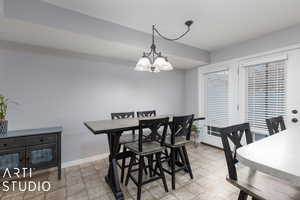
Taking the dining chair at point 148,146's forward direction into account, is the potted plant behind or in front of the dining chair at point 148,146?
in front

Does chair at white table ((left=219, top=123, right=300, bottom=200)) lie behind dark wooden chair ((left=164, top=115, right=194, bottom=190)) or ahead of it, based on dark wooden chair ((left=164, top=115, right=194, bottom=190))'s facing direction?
behind

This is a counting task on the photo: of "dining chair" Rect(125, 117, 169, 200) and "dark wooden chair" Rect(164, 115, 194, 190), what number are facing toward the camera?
0

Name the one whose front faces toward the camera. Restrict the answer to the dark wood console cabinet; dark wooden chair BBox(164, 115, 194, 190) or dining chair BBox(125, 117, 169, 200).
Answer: the dark wood console cabinet

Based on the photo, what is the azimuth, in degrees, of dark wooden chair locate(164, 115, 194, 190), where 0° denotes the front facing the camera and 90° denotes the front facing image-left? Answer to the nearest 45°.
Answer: approximately 135°

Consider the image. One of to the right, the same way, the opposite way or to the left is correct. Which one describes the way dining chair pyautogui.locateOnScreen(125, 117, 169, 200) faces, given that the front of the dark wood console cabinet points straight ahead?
the opposite way

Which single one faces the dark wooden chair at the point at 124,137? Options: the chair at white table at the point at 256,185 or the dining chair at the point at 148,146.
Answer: the dining chair

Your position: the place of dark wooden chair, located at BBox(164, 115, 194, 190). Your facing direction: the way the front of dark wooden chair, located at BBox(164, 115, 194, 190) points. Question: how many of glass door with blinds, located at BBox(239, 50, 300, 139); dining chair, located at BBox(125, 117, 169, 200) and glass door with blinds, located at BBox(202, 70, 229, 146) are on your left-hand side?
1

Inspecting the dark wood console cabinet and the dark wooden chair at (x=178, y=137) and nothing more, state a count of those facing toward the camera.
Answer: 1

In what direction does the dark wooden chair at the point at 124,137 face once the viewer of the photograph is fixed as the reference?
facing the viewer and to the right of the viewer

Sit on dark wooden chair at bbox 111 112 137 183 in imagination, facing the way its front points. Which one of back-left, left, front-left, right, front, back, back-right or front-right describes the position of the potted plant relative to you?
back-right

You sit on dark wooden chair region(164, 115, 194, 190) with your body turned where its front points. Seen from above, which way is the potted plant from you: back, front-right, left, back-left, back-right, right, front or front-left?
front-left
